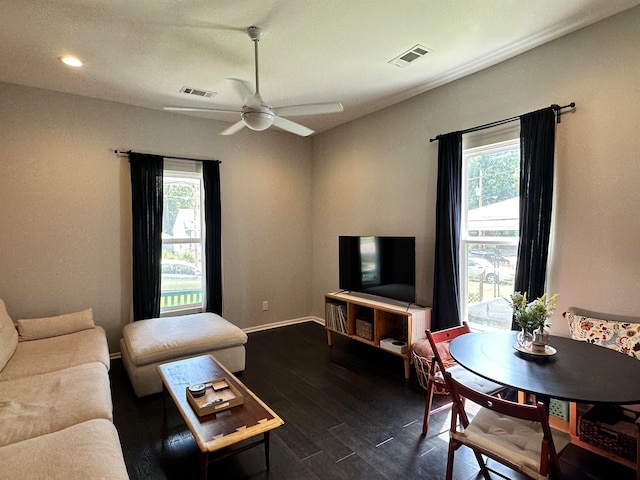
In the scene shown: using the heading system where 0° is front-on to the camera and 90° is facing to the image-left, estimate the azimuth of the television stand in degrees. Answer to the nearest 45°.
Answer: approximately 45°

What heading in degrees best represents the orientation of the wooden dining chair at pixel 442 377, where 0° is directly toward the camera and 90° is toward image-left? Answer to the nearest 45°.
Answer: approximately 315°

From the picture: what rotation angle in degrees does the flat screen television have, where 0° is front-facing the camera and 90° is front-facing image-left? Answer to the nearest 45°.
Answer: approximately 45°

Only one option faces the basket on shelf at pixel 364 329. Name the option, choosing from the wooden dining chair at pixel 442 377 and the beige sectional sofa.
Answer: the beige sectional sofa

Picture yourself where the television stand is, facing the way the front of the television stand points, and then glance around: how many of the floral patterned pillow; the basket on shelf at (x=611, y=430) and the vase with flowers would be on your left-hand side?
3

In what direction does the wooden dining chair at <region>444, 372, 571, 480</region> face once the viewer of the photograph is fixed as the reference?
facing away from the viewer and to the right of the viewer

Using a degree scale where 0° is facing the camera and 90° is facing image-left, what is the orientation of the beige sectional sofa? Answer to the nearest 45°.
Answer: approximately 270°

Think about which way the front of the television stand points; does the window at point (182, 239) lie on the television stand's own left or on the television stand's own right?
on the television stand's own right

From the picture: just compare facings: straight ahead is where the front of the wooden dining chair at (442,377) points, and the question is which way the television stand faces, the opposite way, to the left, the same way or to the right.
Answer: to the right

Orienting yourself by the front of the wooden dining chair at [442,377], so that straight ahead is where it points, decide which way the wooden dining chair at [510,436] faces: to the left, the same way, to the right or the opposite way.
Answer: to the left

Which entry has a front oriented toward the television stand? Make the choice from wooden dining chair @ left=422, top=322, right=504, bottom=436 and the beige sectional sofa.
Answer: the beige sectional sofa
